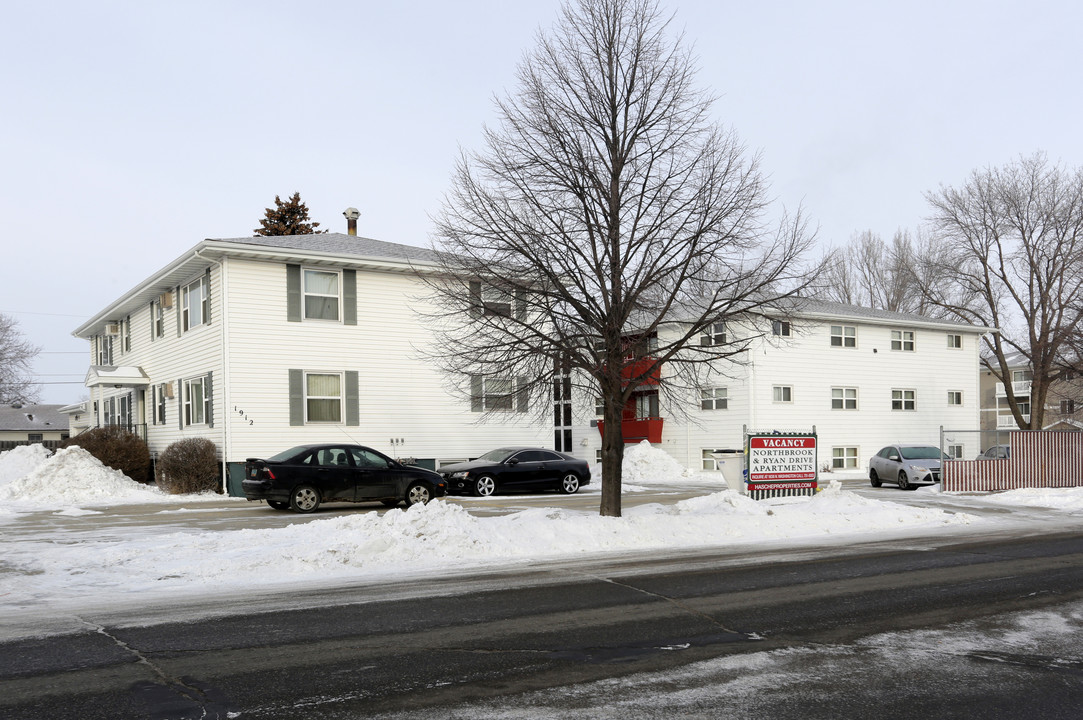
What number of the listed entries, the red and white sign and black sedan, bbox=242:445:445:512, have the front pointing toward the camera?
1

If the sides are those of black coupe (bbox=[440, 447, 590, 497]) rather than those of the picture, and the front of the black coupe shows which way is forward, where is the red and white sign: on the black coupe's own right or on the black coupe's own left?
on the black coupe's own left

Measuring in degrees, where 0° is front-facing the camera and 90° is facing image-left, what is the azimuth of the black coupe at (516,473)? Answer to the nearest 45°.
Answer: approximately 45°

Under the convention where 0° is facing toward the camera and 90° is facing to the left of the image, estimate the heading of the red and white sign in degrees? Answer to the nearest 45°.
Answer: approximately 0°

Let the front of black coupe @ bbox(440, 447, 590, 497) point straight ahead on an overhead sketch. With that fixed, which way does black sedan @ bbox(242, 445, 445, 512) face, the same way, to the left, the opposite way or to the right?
the opposite way

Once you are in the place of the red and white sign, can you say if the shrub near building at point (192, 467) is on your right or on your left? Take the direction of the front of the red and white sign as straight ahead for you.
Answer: on your right
